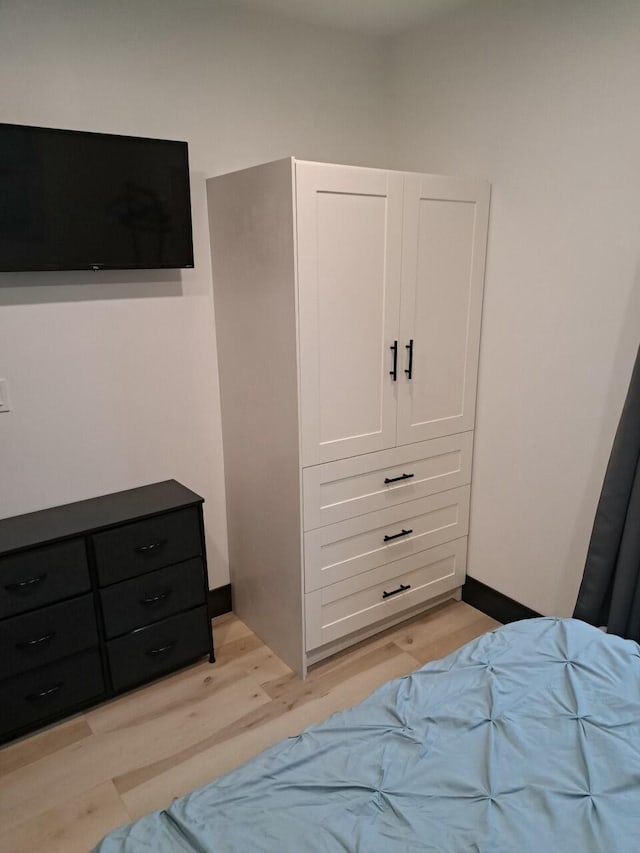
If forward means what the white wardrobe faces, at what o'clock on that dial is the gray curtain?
The gray curtain is roughly at 11 o'clock from the white wardrobe.

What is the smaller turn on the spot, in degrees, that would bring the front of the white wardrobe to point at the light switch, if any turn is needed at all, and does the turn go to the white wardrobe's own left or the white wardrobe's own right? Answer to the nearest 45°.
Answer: approximately 135° to the white wardrobe's own right

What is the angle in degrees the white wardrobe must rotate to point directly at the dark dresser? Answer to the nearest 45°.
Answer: approximately 90° to its right

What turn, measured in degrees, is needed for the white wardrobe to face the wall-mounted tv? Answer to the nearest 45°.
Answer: approximately 135° to its right

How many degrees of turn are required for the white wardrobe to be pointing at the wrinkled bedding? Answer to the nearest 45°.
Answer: approximately 45° to its right

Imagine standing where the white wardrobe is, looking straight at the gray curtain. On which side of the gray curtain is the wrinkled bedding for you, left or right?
right
